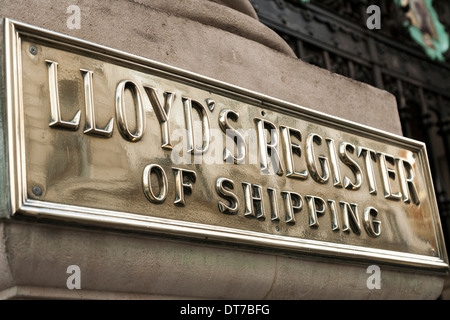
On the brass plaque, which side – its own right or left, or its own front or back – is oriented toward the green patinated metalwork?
left

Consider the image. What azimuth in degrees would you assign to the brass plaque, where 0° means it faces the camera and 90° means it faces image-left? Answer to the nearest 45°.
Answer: approximately 315°

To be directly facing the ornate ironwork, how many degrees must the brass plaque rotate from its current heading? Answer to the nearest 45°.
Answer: approximately 135° to its left
